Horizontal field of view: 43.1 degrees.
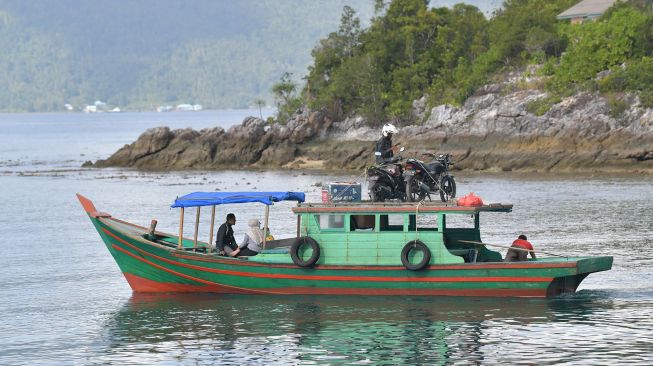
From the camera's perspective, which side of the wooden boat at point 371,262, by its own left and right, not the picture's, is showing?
left

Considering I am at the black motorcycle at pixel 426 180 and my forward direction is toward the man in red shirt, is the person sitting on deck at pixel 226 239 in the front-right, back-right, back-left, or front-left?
back-right
